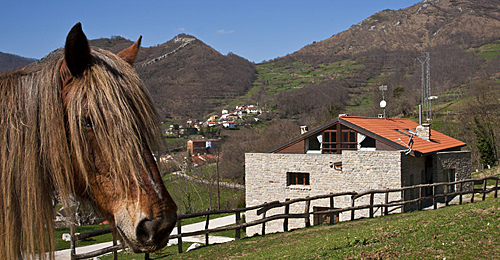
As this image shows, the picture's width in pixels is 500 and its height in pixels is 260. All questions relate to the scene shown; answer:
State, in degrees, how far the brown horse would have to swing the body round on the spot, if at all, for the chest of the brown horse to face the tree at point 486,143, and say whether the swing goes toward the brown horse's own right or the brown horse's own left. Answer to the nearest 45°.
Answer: approximately 90° to the brown horse's own left

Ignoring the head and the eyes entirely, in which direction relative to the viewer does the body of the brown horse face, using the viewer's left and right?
facing the viewer and to the right of the viewer

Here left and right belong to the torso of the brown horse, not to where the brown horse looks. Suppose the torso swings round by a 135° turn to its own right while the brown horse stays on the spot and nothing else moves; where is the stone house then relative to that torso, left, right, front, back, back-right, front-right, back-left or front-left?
back-right
